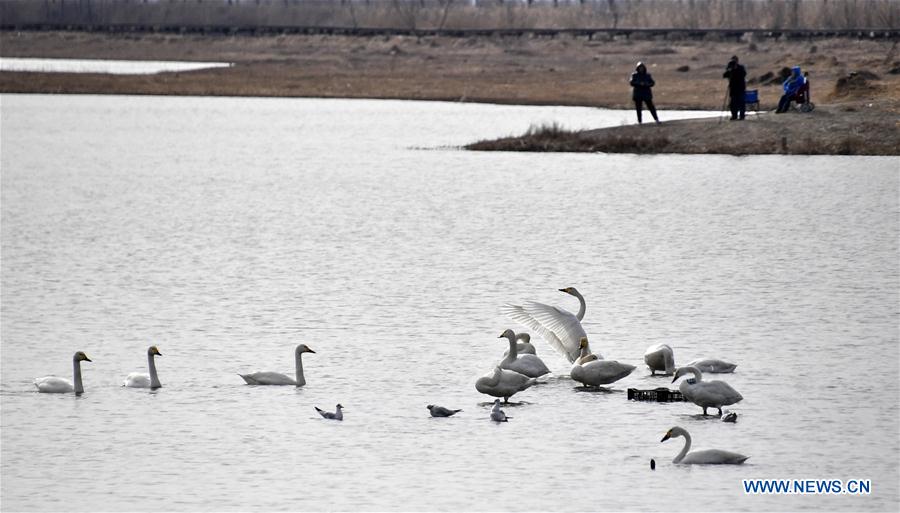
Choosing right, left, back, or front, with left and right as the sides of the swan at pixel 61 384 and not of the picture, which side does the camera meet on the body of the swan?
right

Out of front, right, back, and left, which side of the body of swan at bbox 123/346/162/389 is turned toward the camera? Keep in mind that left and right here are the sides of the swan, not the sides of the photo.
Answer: right

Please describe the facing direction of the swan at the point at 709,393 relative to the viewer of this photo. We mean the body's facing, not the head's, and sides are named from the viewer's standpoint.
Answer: facing to the left of the viewer

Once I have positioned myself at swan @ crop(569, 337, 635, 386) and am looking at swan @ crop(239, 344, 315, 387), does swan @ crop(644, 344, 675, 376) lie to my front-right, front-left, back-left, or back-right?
back-right

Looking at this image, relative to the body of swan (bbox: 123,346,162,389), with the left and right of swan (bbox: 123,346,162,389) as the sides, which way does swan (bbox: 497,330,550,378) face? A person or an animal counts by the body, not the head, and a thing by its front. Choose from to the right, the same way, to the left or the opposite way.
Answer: the opposite way

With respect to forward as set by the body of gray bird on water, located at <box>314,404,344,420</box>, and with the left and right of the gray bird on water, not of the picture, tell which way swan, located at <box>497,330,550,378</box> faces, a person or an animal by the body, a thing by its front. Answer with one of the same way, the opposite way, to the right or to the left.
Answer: the opposite way

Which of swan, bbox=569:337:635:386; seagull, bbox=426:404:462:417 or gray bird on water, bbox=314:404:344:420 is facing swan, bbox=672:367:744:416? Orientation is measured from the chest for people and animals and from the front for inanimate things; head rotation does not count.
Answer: the gray bird on water

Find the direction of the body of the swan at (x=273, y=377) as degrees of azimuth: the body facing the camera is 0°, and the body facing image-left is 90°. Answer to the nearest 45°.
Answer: approximately 270°

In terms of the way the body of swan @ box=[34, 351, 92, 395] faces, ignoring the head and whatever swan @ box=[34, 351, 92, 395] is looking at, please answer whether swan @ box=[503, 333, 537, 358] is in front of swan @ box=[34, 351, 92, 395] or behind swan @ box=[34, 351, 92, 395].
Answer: in front

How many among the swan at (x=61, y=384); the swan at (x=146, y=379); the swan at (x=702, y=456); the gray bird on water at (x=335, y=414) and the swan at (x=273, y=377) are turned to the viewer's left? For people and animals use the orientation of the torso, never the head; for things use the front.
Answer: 1

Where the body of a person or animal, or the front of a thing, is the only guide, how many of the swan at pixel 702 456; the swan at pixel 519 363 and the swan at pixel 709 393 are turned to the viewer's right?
0

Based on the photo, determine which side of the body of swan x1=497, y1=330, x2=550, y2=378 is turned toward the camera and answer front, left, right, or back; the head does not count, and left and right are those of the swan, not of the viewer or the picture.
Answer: left

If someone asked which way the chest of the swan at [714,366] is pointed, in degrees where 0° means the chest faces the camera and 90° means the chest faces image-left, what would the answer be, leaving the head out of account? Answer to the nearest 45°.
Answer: approximately 90°

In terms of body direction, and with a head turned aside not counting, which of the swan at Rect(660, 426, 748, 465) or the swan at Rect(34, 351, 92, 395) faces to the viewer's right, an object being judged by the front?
the swan at Rect(34, 351, 92, 395)

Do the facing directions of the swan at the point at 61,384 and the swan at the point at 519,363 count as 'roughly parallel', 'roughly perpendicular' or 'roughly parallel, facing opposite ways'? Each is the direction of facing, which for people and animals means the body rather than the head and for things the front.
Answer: roughly parallel, facing opposite ways
